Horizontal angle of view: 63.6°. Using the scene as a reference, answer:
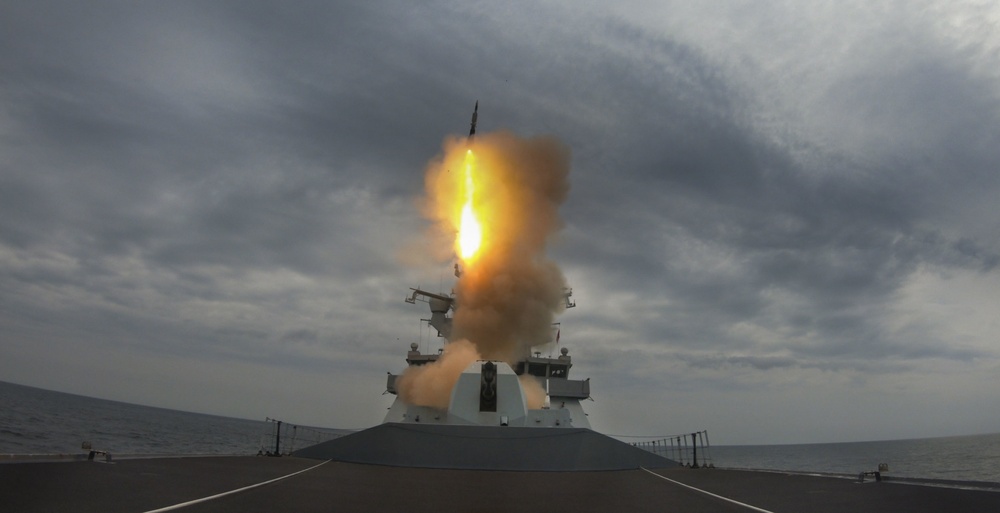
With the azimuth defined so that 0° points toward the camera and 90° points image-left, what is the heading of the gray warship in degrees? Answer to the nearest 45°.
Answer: approximately 0°
